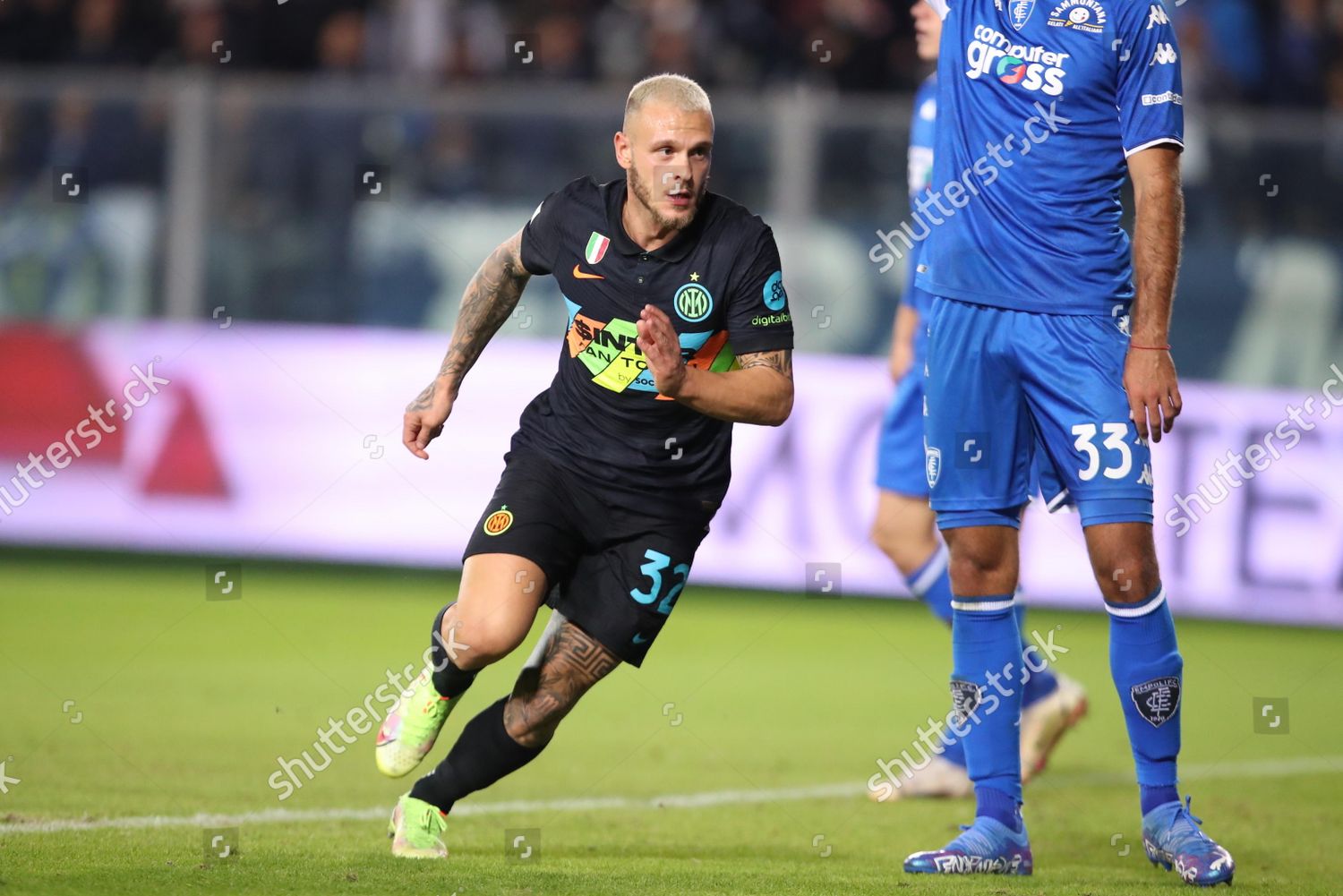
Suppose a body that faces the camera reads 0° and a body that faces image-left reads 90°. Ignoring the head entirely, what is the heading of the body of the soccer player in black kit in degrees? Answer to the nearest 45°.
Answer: approximately 0°

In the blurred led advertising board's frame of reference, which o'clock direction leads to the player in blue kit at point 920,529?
The player in blue kit is roughly at 11 o'clock from the blurred led advertising board.

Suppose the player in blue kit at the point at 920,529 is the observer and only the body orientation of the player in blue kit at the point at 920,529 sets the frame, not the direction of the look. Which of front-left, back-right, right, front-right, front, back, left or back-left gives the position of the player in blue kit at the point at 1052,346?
left

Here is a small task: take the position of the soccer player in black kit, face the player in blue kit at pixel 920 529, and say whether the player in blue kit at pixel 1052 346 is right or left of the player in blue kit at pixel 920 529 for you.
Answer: right

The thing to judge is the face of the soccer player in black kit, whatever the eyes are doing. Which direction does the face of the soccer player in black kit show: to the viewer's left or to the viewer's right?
to the viewer's right

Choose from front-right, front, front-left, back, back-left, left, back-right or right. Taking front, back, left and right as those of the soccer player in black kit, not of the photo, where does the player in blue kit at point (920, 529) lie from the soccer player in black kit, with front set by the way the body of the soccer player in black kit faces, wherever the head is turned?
back-left

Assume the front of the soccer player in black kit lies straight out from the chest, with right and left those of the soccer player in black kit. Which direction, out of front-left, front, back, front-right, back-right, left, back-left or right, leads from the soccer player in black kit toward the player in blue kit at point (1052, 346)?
left

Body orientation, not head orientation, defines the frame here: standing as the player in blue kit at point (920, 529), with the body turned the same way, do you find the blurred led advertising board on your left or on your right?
on your right

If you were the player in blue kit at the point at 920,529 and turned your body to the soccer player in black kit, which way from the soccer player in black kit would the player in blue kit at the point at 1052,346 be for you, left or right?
left

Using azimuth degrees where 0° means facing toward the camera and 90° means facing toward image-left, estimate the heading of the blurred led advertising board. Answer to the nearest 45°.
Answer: approximately 0°
